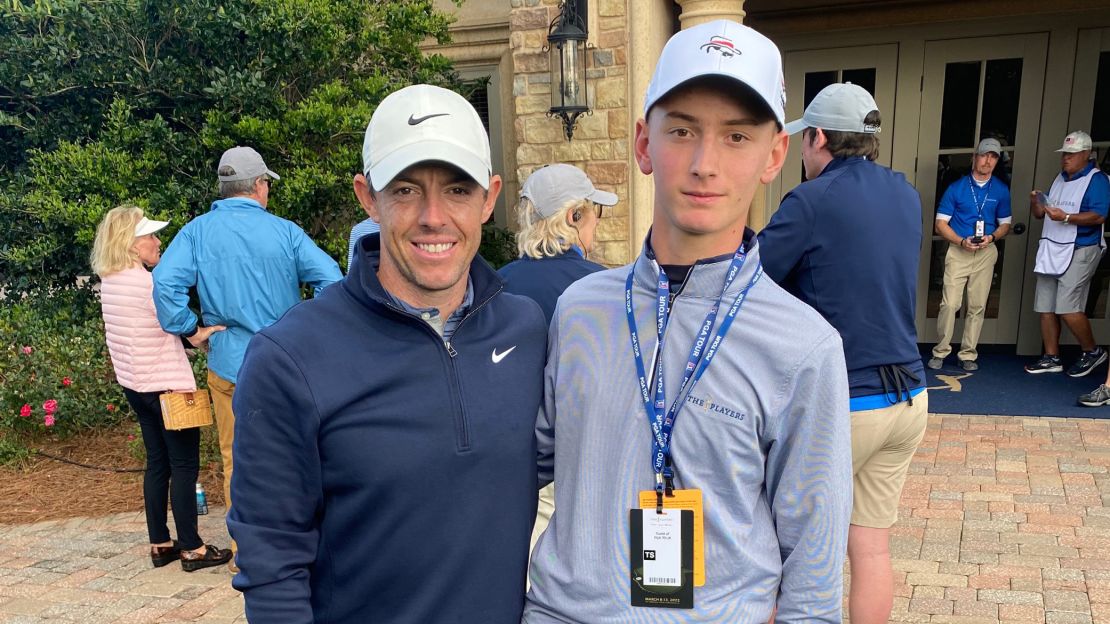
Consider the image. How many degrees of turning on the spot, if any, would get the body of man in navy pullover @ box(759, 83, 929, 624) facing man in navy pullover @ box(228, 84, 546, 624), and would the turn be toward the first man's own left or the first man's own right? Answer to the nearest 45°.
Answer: approximately 90° to the first man's own left

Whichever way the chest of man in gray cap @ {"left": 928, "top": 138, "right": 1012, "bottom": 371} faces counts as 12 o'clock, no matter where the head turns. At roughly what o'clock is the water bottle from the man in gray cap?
The water bottle is roughly at 1 o'clock from the man in gray cap.

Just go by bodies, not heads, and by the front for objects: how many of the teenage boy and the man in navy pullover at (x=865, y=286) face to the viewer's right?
0

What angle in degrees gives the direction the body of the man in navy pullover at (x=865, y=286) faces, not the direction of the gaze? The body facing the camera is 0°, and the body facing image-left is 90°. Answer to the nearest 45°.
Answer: approximately 135°

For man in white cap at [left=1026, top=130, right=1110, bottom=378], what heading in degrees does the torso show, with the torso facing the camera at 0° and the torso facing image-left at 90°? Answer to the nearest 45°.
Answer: approximately 45°

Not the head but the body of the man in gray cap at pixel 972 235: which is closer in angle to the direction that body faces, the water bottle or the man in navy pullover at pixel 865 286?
the man in navy pullover

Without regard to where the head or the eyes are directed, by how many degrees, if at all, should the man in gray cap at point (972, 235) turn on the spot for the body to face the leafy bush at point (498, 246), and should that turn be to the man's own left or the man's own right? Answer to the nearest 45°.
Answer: approximately 45° to the man's own right

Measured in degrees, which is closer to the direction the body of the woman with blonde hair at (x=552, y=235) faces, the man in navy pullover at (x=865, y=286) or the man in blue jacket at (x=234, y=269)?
the man in navy pullover

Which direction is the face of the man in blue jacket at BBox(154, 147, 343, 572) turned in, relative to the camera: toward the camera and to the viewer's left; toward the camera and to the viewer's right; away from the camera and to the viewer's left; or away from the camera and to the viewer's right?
away from the camera and to the viewer's right

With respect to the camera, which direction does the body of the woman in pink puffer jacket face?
to the viewer's right

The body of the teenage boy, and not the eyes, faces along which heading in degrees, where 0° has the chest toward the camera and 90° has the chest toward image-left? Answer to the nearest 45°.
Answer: approximately 0°
